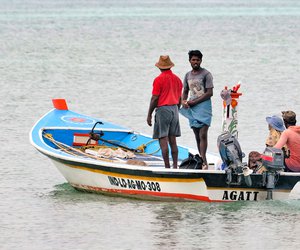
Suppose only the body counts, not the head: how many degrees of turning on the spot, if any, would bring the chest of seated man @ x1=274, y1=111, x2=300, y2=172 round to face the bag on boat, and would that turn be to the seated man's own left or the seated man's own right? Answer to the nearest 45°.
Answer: approximately 45° to the seated man's own left

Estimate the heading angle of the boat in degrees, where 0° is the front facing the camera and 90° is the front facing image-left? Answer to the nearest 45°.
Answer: approximately 135°

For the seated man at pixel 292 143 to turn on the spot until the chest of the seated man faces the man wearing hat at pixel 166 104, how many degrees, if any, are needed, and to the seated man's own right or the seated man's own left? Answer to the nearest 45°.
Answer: approximately 45° to the seated man's own left

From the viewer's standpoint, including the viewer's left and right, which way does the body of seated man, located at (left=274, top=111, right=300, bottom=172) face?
facing away from the viewer and to the left of the viewer
